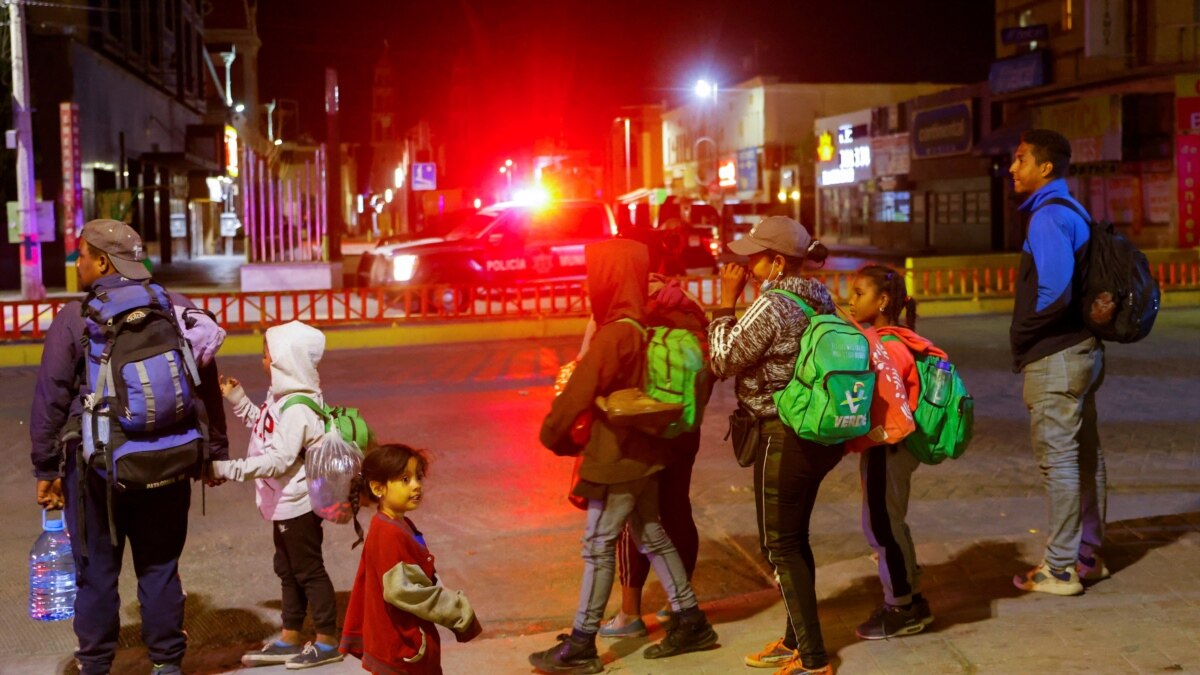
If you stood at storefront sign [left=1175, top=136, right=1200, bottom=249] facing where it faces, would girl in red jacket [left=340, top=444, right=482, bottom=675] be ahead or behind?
ahead

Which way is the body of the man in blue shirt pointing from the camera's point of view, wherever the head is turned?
to the viewer's left

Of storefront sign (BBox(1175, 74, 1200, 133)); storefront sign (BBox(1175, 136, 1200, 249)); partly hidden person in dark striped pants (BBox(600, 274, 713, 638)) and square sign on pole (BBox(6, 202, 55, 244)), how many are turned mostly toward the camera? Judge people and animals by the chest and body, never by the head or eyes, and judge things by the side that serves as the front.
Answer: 3

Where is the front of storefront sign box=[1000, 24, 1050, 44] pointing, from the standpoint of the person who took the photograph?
facing the viewer and to the left of the viewer

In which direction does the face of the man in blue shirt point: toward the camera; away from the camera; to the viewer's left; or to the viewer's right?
to the viewer's left

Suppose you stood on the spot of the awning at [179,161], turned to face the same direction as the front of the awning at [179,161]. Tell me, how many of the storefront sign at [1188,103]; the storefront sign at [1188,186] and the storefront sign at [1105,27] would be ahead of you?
3

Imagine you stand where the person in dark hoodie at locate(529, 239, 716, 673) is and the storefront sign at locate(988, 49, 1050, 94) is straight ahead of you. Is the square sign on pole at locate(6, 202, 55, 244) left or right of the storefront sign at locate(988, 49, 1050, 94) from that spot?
left

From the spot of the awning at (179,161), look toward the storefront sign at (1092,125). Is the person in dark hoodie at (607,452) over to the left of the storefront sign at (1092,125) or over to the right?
right

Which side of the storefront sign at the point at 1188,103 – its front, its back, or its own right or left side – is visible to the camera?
front

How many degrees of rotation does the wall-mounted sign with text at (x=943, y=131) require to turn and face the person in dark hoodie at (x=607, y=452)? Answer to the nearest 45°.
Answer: approximately 45° to its left
